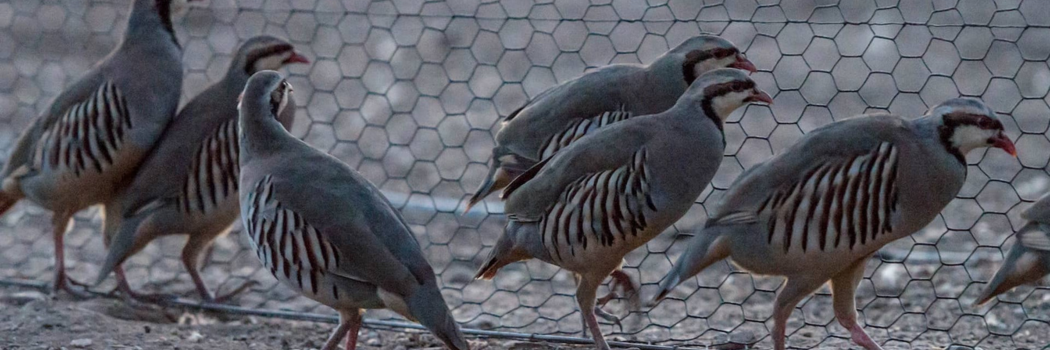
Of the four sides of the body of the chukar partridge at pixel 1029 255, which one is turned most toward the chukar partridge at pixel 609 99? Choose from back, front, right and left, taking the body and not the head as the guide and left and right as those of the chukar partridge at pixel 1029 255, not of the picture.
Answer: back

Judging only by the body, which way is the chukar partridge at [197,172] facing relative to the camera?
to the viewer's right

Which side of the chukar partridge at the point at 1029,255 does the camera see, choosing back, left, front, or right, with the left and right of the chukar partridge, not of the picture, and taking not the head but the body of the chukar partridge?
right

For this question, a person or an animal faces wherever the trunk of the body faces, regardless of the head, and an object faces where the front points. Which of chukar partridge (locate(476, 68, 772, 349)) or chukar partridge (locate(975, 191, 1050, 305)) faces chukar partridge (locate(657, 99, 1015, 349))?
chukar partridge (locate(476, 68, 772, 349))

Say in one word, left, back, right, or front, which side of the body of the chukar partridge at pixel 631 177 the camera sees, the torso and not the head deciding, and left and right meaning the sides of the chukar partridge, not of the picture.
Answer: right

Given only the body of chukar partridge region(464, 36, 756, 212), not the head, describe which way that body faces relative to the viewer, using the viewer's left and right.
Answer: facing to the right of the viewer

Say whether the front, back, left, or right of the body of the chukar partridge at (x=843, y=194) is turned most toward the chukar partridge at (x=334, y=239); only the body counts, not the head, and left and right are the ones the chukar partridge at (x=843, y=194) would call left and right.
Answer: back

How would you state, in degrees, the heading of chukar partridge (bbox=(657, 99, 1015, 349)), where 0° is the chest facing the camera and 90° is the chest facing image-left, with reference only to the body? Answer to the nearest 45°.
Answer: approximately 270°

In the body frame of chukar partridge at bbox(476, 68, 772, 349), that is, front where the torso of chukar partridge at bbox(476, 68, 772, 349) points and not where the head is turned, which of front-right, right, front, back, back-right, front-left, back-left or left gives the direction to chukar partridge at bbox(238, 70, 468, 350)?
back

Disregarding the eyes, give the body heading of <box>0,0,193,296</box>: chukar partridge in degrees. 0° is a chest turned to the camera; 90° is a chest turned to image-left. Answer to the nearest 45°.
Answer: approximately 270°
